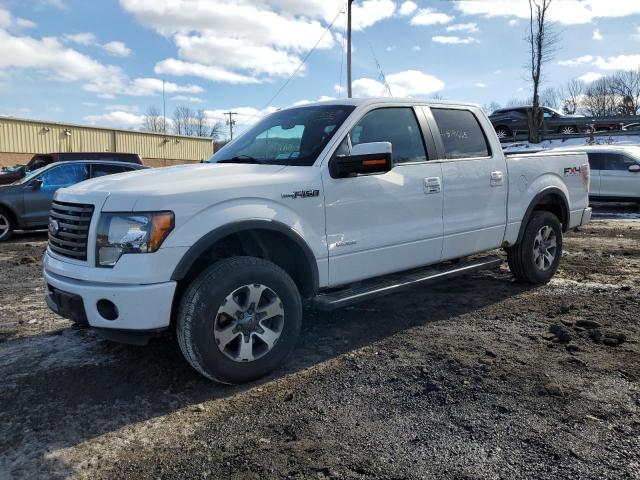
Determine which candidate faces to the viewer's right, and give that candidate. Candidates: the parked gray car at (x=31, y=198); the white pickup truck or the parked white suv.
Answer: the parked white suv

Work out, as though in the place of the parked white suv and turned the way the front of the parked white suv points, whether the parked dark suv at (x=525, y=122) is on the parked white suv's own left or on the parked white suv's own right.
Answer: on the parked white suv's own left

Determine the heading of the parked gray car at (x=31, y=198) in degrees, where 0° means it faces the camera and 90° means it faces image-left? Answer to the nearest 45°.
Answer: approximately 90°

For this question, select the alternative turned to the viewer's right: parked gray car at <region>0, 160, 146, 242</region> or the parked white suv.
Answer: the parked white suv

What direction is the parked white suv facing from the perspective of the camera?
to the viewer's right

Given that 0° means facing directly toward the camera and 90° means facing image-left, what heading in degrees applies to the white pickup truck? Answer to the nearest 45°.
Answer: approximately 45°

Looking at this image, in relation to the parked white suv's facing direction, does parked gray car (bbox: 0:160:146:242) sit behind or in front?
behind
